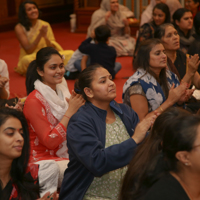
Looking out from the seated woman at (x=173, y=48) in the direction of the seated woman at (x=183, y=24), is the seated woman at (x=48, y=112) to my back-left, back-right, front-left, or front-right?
back-left

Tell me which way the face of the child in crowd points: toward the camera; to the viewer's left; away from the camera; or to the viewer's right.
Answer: away from the camera

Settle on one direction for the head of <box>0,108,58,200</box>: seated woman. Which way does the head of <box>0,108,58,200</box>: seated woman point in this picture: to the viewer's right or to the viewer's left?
to the viewer's right

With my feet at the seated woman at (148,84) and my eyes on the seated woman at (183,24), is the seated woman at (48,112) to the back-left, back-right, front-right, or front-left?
back-left

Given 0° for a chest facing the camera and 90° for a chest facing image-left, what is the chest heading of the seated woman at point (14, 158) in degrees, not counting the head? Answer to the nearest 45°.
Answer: approximately 315°

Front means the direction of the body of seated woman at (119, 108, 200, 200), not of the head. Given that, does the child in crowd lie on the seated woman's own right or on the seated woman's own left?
on the seated woman's own left
